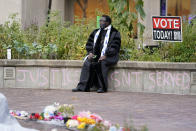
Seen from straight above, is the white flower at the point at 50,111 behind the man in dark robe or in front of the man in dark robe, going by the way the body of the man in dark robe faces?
in front

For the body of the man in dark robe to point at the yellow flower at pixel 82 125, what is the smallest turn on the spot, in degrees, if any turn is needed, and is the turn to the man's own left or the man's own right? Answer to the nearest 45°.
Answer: approximately 45° to the man's own left

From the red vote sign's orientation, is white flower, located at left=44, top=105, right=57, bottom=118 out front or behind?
out front

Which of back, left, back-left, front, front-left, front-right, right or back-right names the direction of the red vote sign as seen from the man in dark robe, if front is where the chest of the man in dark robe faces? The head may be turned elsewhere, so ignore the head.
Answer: back-left

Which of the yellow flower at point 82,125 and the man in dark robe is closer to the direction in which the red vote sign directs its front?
the yellow flower

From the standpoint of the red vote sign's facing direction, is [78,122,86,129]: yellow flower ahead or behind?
ahead

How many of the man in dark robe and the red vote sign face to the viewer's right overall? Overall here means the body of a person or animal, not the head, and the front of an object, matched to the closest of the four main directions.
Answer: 0

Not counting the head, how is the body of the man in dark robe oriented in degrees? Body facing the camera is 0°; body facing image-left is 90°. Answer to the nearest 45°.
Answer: approximately 45°

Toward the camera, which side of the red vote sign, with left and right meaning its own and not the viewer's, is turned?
front
